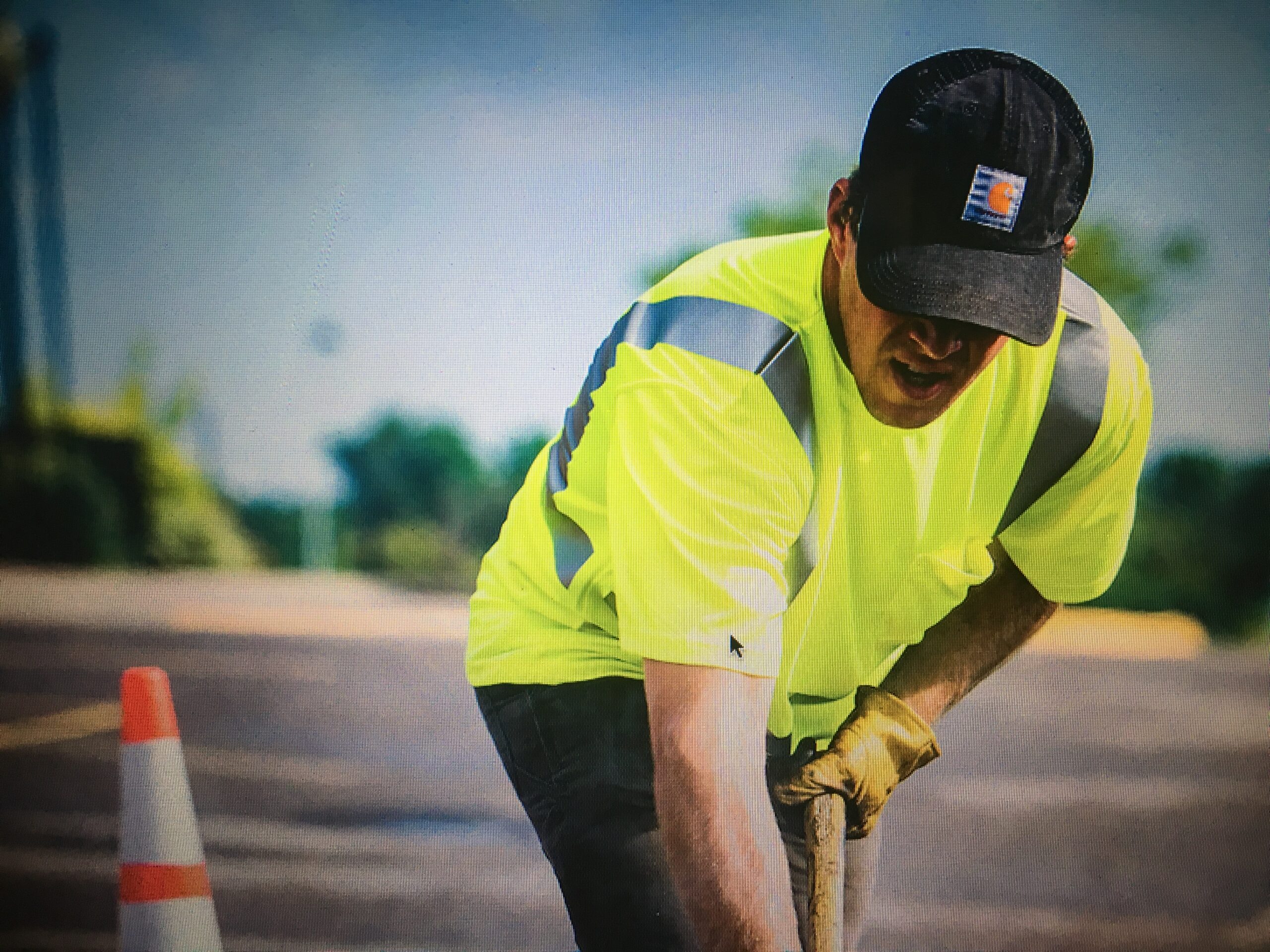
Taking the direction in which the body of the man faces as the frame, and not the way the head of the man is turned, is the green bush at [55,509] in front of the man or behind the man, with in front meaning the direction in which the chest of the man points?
behind

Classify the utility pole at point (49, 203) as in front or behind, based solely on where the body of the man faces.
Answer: behind

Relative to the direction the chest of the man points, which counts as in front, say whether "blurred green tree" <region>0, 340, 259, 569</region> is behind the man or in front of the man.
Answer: behind
